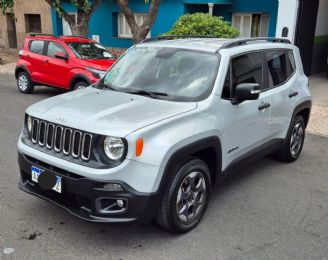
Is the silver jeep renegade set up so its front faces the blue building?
no

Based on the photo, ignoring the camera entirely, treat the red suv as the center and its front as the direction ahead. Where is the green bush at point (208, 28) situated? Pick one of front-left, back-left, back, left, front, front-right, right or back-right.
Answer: front-left

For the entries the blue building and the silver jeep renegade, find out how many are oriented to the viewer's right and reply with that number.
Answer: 0

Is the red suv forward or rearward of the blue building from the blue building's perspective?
forward

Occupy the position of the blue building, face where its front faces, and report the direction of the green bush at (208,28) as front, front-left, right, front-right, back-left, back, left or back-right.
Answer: front

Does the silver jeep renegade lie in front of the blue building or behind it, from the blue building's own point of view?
in front

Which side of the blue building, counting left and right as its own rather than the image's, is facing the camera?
front

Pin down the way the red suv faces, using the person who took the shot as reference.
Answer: facing the viewer and to the right of the viewer

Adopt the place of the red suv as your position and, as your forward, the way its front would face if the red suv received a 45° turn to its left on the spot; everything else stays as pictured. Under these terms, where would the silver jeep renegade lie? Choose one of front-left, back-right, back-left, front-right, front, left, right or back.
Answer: right

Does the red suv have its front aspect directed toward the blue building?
no

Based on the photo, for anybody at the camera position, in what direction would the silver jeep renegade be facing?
facing the viewer and to the left of the viewer

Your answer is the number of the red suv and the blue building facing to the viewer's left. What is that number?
0

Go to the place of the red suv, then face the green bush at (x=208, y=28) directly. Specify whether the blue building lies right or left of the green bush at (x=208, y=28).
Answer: left
